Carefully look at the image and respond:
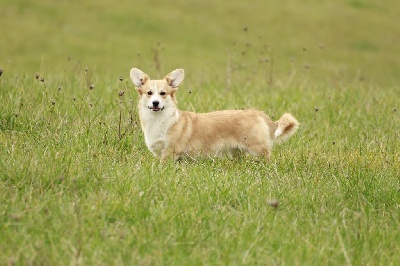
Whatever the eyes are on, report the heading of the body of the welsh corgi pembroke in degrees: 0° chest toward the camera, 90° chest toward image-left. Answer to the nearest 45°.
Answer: approximately 90°
